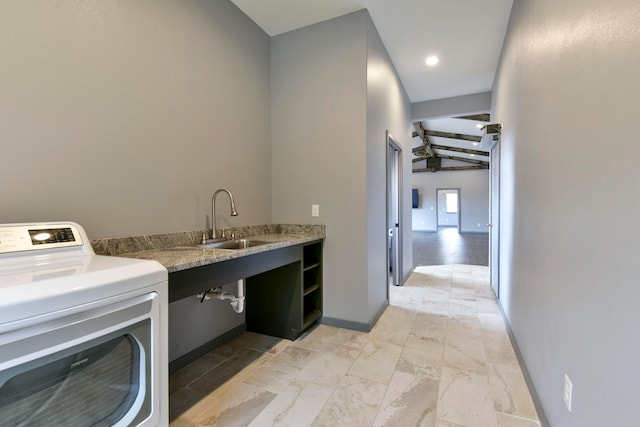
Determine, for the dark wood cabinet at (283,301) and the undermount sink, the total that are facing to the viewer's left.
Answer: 0

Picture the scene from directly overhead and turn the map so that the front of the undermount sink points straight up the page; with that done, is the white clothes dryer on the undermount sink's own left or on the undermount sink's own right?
on the undermount sink's own right

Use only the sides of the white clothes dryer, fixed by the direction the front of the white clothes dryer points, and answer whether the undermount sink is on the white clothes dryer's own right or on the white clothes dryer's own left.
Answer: on the white clothes dryer's own left

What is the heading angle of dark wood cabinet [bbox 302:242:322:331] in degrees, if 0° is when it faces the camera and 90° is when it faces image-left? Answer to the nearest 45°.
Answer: approximately 315°

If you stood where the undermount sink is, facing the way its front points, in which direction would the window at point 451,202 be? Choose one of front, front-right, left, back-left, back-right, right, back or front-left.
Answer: left

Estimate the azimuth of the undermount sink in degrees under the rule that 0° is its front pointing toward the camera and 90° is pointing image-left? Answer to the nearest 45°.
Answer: approximately 315°

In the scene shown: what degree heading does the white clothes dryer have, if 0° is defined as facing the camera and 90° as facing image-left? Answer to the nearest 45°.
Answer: approximately 315°

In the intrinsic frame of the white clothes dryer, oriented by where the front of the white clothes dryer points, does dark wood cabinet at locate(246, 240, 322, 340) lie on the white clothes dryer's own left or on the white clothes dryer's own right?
on the white clothes dryer's own left
